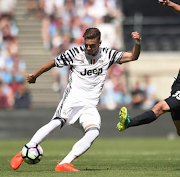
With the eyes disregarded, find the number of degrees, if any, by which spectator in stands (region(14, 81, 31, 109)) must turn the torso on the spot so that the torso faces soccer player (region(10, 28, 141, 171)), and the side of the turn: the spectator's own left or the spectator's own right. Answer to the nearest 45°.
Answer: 0° — they already face them

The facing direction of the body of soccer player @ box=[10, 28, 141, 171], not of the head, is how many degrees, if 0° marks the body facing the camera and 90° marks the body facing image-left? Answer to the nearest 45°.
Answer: approximately 0°

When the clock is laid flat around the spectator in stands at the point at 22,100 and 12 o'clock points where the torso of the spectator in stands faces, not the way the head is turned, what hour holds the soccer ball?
The soccer ball is roughly at 12 o'clock from the spectator in stands.

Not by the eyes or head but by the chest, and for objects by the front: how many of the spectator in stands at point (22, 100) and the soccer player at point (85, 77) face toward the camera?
2

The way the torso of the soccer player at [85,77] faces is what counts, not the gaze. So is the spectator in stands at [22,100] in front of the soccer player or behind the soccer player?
behind

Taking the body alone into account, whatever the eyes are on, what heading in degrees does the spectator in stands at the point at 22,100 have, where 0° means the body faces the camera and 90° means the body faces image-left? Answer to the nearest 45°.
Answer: approximately 0°

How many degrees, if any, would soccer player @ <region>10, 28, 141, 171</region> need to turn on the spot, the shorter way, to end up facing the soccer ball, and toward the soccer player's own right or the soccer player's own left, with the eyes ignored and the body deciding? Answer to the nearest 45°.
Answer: approximately 45° to the soccer player's own right

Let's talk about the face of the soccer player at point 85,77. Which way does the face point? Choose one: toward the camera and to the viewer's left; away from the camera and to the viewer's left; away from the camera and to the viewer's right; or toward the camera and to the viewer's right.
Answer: toward the camera and to the viewer's left
